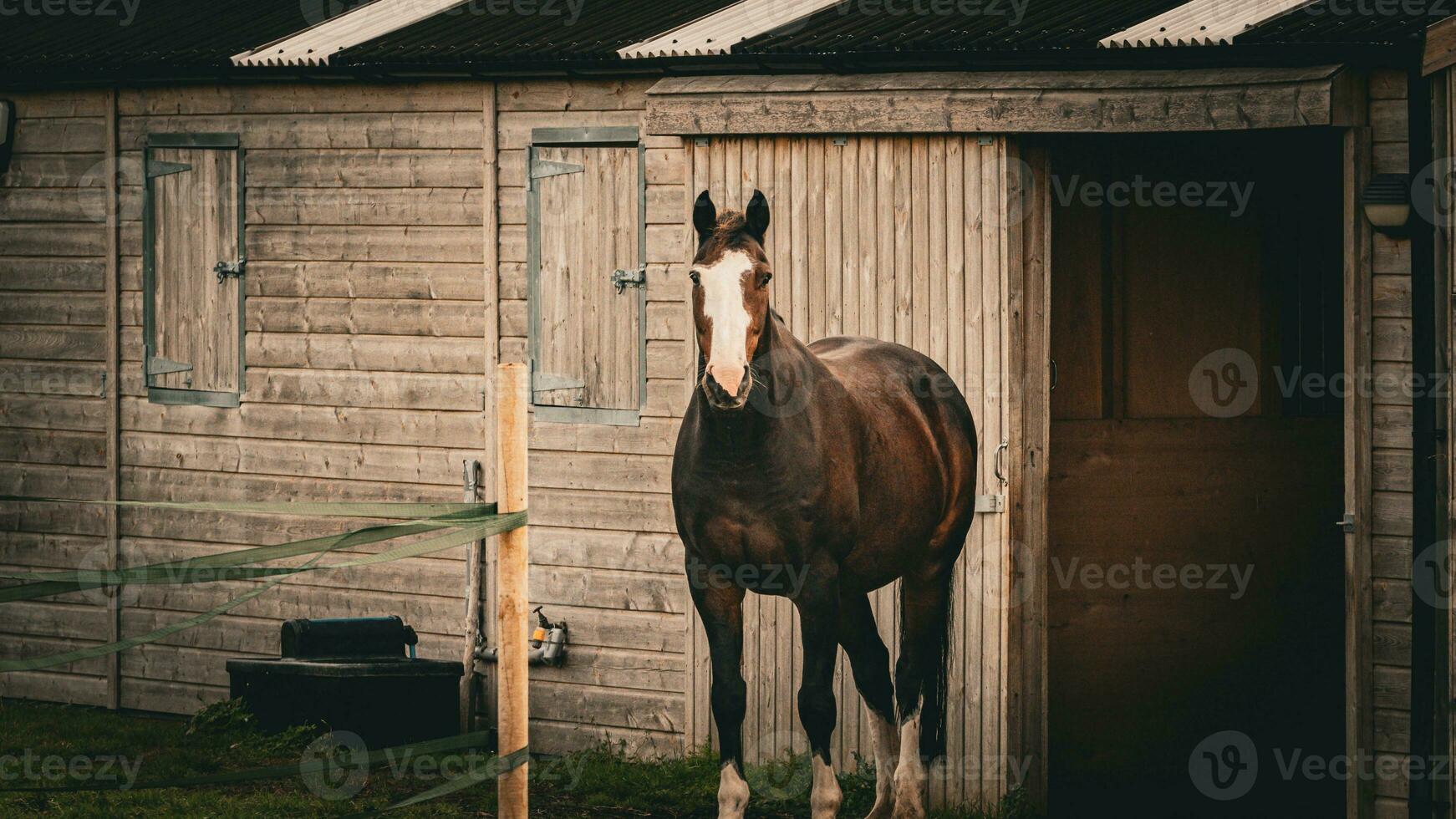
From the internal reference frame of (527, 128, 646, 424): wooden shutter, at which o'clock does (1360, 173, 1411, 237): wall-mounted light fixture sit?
The wall-mounted light fixture is roughly at 10 o'clock from the wooden shutter.

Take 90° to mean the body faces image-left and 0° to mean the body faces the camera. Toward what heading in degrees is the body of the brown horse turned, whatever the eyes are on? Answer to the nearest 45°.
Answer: approximately 45°

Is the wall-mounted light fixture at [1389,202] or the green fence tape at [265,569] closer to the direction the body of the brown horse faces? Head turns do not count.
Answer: the green fence tape

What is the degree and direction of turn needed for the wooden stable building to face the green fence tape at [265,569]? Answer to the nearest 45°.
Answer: approximately 45° to its right

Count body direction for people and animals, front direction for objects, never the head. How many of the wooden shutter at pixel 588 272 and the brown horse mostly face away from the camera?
0

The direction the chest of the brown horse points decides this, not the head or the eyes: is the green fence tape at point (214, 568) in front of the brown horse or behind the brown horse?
in front

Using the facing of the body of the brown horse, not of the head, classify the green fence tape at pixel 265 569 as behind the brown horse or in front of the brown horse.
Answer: in front

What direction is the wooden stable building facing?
toward the camera

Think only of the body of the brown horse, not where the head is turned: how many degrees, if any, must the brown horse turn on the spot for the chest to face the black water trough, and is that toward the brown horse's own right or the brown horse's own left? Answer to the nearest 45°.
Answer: approximately 90° to the brown horse's own right

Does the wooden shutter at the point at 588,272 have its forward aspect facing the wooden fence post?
yes
